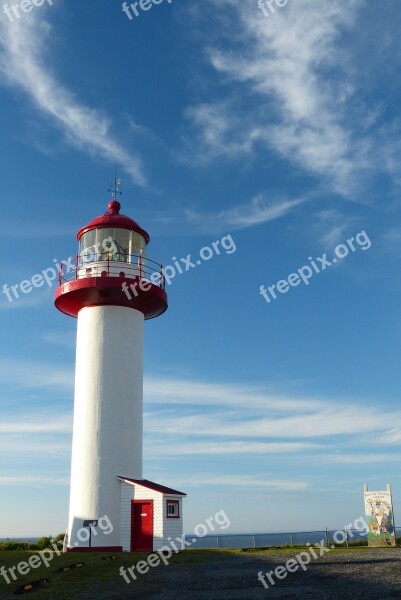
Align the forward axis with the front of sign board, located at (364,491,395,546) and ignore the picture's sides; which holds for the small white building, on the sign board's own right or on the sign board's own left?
on the sign board's own right

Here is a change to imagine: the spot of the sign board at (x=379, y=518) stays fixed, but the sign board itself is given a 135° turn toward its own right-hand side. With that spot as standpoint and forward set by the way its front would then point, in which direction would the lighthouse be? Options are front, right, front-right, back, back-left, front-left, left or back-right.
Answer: left

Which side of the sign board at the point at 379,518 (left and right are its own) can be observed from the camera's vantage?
front
